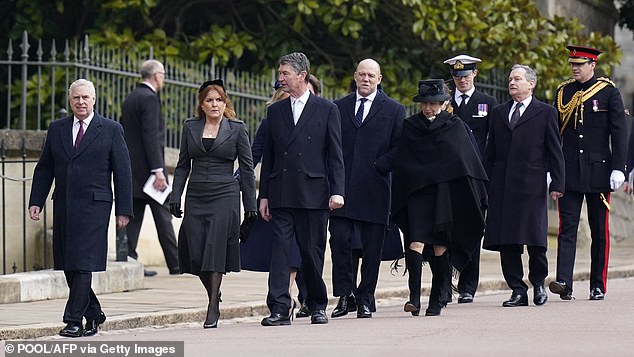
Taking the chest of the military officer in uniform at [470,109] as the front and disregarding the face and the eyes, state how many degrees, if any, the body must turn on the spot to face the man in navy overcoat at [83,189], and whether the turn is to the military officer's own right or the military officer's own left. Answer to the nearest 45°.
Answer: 0° — they already face them

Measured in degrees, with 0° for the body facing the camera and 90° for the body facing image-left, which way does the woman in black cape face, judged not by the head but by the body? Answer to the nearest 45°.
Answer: approximately 45°

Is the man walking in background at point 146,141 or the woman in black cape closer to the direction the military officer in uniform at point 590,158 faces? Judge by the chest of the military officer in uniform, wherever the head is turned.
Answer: the woman in black cape
